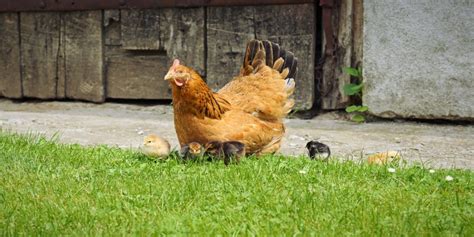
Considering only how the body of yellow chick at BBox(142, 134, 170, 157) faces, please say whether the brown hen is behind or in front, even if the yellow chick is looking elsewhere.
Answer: behind

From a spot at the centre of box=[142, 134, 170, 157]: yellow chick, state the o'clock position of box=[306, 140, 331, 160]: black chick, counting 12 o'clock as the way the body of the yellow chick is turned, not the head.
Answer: The black chick is roughly at 6 o'clock from the yellow chick.

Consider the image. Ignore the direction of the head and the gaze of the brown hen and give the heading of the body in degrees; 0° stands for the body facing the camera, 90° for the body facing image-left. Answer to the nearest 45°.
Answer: approximately 90°

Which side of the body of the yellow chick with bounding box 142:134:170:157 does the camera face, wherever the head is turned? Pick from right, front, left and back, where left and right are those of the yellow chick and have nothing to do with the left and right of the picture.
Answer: left
